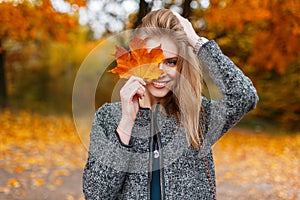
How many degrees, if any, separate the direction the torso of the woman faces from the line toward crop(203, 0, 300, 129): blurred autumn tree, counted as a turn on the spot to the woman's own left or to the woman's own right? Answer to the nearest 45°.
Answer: approximately 180°

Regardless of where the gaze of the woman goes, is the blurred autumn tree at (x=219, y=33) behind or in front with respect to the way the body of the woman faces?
behind

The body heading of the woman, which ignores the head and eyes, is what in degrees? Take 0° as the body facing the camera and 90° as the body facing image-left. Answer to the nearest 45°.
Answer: approximately 0°

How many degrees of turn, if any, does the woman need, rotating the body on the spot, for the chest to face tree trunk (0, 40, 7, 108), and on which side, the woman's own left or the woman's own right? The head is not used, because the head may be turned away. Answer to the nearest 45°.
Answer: approximately 135° to the woman's own right

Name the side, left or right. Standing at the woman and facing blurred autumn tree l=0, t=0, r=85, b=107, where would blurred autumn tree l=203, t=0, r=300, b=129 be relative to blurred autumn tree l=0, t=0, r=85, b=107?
right
